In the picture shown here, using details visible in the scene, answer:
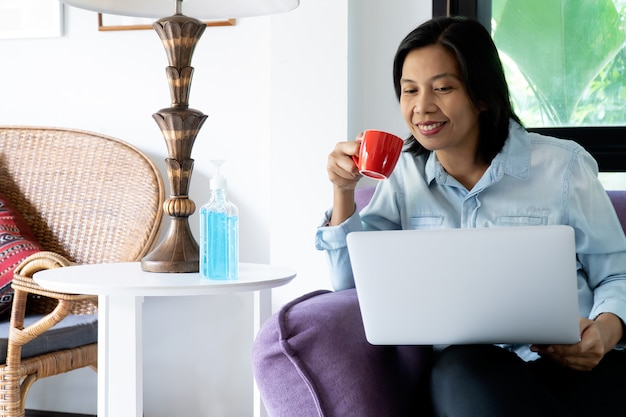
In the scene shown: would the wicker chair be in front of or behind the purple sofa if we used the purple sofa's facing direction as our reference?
behind

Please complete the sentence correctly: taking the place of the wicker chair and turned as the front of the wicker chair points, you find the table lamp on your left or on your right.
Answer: on your left

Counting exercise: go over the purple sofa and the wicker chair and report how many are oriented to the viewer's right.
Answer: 0

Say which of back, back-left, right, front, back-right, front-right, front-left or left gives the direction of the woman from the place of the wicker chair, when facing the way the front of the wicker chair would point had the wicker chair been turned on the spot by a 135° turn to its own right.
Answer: back-right

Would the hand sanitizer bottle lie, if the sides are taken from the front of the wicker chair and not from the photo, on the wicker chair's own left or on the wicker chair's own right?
on the wicker chair's own left

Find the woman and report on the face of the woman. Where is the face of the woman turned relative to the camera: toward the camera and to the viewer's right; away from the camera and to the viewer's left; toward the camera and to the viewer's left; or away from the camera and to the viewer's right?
toward the camera and to the viewer's left

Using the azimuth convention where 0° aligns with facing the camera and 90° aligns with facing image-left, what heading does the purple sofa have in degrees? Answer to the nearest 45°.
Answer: approximately 0°
